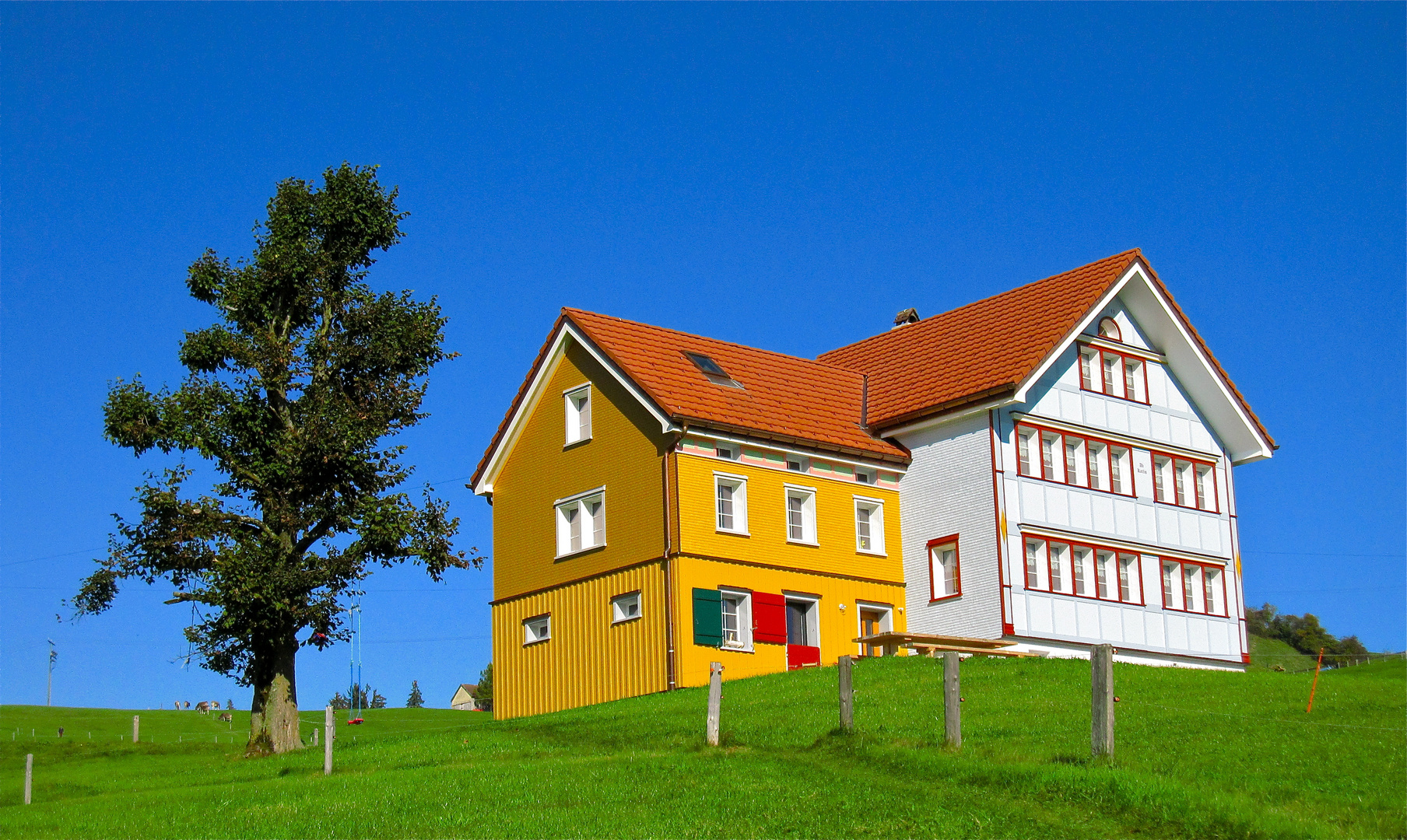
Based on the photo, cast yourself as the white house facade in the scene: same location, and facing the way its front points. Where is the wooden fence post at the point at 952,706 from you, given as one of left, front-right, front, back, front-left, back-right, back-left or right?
front-right

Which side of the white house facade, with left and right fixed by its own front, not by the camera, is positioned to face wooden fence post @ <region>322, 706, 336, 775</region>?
right

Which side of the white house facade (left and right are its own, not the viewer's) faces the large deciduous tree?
right

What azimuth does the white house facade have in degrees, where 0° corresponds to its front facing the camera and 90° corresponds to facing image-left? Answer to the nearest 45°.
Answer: approximately 315°

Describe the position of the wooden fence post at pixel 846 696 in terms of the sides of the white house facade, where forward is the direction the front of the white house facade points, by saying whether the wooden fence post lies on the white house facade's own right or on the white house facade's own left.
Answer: on the white house facade's own right

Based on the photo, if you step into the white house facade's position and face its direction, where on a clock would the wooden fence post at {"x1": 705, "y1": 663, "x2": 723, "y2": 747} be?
The wooden fence post is roughly at 2 o'clock from the white house facade.
